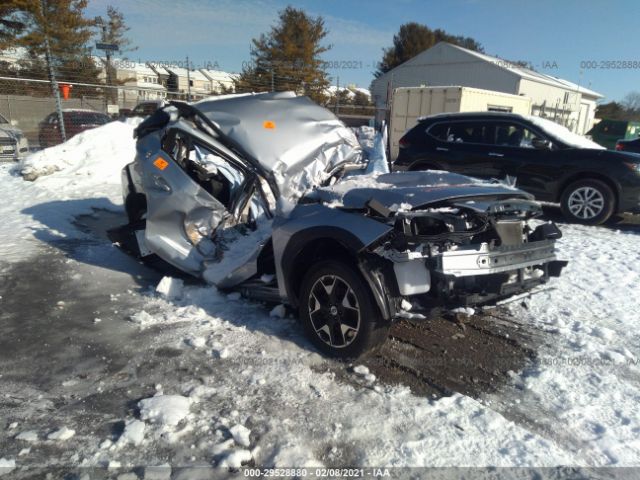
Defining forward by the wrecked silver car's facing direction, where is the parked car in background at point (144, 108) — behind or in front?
behind

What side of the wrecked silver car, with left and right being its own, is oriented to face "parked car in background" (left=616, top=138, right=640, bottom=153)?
left

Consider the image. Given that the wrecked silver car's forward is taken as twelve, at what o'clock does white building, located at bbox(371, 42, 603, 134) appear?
The white building is roughly at 8 o'clock from the wrecked silver car.

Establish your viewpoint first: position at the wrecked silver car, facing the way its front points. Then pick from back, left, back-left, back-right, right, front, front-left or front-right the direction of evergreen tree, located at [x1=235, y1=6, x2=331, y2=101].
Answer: back-left

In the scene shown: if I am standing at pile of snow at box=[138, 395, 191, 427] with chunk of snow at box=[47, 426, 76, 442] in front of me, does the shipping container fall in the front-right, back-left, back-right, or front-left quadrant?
back-right

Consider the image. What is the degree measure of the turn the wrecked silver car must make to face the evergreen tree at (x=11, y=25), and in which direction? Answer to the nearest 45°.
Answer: approximately 180°

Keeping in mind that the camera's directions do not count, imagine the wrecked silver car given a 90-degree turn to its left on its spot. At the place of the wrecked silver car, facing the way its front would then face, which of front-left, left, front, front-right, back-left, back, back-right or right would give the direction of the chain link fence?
left

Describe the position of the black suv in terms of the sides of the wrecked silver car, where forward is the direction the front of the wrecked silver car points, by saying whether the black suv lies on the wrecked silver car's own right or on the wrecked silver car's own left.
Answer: on the wrecked silver car's own left

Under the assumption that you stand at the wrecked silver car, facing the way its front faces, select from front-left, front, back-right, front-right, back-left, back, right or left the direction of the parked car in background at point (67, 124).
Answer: back

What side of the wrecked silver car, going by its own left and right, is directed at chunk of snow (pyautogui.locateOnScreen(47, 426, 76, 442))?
right

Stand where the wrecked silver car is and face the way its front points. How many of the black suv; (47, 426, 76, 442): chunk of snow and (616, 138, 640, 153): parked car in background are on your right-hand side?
1

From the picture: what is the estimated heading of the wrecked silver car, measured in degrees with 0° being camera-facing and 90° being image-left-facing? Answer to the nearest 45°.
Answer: approximately 315°

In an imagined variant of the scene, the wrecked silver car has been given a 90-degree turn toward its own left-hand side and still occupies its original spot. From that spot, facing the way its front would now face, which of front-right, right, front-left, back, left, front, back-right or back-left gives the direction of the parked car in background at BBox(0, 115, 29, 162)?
left
